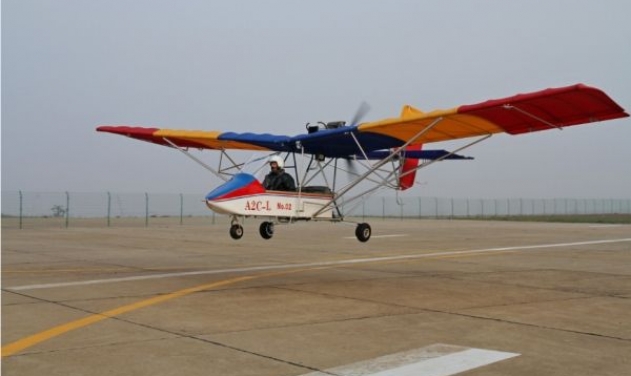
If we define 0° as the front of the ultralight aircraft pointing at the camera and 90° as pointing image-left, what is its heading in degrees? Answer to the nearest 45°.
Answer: approximately 45°

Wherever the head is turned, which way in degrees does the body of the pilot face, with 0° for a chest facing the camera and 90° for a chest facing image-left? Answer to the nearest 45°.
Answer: approximately 45°
